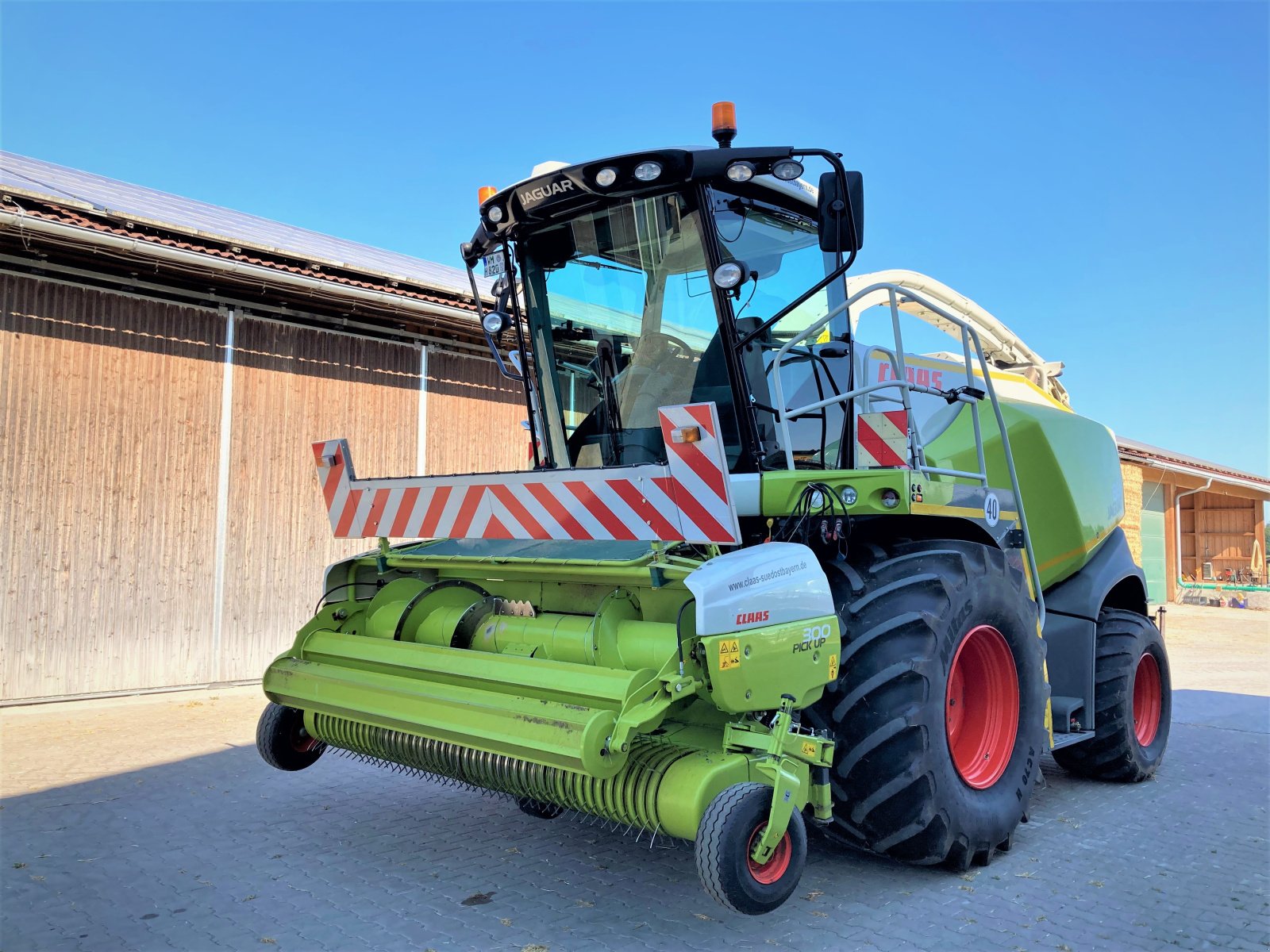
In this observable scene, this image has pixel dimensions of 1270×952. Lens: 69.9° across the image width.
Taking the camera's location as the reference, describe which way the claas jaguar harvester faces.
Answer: facing the viewer and to the left of the viewer
